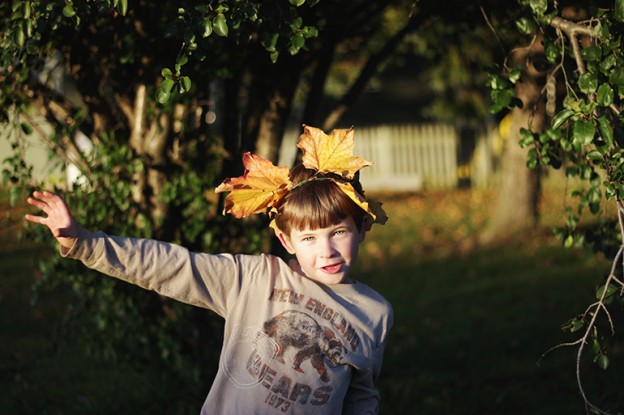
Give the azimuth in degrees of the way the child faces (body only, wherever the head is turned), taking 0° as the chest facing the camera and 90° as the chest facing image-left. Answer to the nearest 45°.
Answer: approximately 0°

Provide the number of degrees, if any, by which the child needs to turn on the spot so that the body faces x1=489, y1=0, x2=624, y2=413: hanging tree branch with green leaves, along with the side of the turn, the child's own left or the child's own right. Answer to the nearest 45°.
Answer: approximately 90° to the child's own left

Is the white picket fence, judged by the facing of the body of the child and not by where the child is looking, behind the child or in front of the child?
behind
